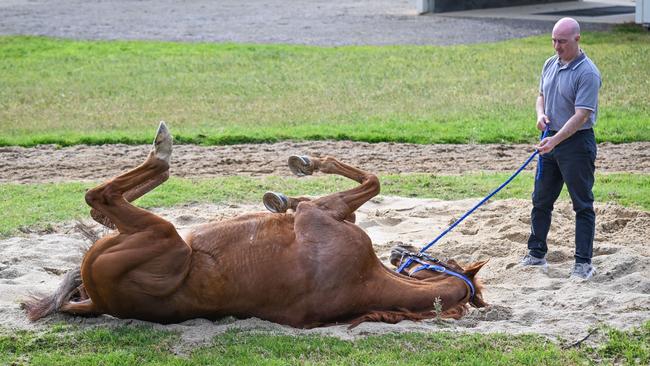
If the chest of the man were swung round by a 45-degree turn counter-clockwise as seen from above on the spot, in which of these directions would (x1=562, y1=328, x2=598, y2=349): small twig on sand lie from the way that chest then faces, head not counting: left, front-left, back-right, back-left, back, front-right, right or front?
front

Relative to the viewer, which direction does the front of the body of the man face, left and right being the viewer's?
facing the viewer and to the left of the viewer

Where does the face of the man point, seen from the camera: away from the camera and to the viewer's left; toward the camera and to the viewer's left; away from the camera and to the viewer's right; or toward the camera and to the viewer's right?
toward the camera and to the viewer's left

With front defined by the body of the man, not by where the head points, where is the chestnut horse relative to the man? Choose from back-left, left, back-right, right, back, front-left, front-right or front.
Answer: front
